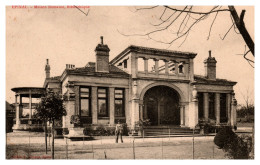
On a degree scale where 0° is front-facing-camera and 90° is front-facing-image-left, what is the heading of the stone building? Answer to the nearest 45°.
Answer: approximately 315°

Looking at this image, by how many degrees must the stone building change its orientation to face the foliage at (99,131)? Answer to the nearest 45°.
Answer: approximately 90° to its right

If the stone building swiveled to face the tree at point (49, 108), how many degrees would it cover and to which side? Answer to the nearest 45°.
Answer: approximately 45° to its right
